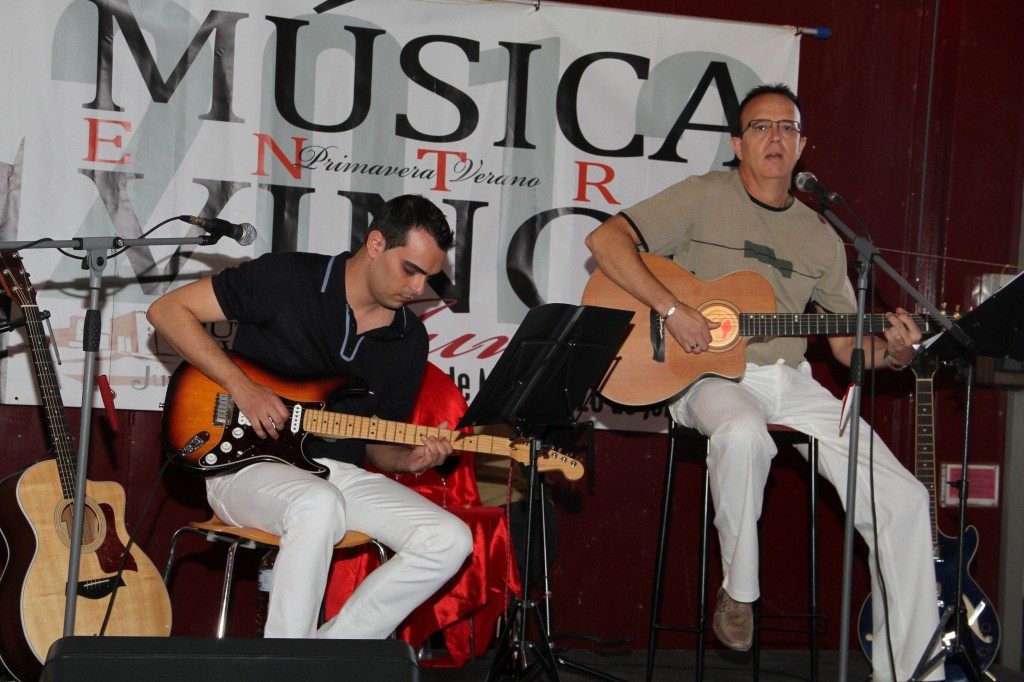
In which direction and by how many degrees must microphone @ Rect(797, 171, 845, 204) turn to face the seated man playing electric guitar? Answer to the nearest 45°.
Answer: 0° — it already faces them

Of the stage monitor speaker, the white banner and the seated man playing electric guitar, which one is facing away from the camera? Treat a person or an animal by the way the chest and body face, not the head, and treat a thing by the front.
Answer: the stage monitor speaker

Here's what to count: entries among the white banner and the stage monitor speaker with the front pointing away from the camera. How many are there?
1

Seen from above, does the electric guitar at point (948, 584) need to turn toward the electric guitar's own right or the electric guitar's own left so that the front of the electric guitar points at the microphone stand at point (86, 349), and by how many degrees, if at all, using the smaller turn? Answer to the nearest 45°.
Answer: approximately 45° to the electric guitar's own right

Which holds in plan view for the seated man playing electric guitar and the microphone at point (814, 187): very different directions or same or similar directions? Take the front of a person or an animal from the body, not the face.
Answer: very different directions

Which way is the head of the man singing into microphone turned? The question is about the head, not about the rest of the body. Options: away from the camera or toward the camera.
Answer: toward the camera

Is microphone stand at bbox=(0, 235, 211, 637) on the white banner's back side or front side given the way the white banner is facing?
on the front side

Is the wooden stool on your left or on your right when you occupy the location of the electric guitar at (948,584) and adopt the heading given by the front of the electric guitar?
on your right

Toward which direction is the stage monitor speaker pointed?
away from the camera

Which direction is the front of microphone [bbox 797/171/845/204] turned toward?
to the viewer's left

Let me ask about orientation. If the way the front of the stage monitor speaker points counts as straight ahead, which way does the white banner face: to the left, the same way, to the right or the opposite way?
the opposite way

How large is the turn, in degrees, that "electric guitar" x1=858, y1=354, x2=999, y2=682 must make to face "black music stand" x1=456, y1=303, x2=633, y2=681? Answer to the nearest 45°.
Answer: approximately 45° to its right

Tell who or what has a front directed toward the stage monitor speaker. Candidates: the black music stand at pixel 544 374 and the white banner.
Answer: the white banner

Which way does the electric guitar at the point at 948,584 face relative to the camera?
toward the camera

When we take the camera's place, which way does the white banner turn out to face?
facing the viewer

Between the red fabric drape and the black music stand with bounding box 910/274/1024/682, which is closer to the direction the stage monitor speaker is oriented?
the red fabric drape

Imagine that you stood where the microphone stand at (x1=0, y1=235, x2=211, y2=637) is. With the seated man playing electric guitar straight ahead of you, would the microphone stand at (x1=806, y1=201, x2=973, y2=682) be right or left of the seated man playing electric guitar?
right
